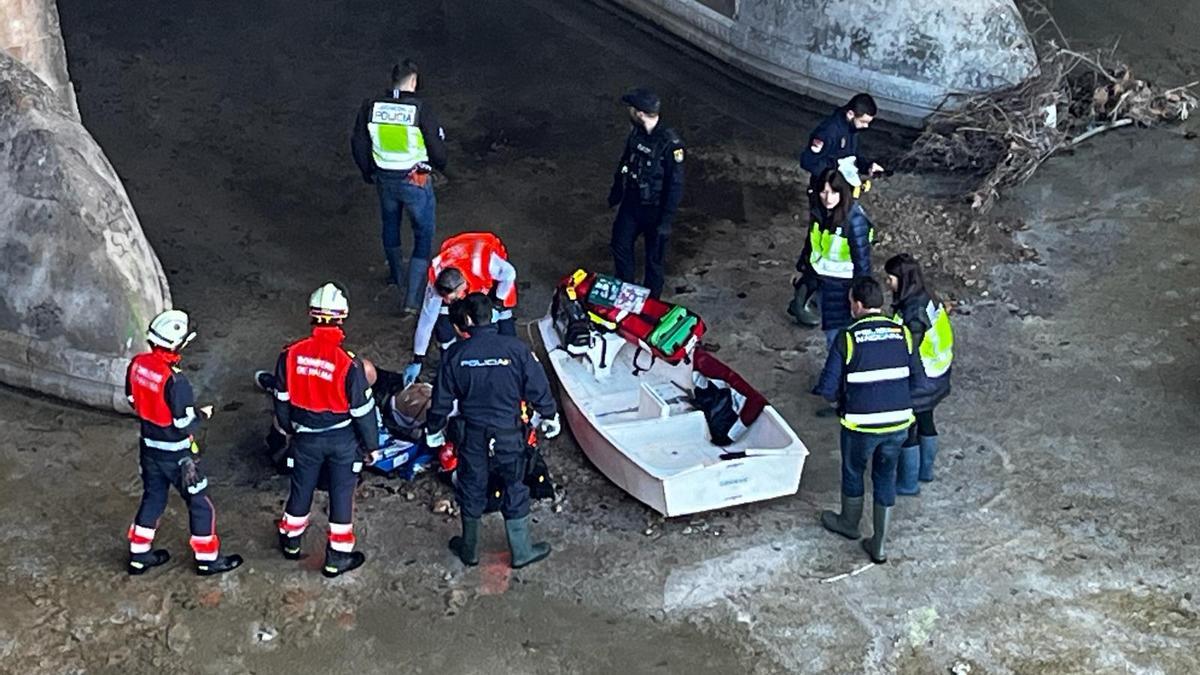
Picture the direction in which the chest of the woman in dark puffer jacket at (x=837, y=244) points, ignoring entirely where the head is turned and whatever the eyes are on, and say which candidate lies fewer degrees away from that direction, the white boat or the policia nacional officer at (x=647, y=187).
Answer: the white boat

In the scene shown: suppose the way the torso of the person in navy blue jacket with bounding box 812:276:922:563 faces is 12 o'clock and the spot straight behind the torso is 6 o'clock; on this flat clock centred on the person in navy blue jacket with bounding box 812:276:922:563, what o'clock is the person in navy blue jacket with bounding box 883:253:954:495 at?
the person in navy blue jacket with bounding box 883:253:954:495 is roughly at 2 o'clock from the person in navy blue jacket with bounding box 812:276:922:563.

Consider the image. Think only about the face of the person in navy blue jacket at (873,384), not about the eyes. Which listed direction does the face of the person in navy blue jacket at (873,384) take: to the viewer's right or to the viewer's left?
to the viewer's left

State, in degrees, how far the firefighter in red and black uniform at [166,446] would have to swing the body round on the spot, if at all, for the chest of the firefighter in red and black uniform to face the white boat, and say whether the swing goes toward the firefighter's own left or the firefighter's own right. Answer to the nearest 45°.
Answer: approximately 45° to the firefighter's own right

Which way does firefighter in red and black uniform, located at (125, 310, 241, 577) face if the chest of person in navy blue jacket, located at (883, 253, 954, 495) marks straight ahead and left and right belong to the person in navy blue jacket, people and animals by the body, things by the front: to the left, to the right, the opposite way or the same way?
to the right

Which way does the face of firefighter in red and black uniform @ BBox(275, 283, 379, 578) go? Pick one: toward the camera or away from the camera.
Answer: away from the camera

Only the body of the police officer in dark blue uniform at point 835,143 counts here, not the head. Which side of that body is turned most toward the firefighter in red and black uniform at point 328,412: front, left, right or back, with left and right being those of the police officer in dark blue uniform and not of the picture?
right

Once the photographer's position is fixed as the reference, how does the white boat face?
facing away from the viewer and to the left of the viewer

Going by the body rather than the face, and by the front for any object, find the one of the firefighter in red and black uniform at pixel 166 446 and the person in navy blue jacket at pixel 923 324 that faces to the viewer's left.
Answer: the person in navy blue jacket

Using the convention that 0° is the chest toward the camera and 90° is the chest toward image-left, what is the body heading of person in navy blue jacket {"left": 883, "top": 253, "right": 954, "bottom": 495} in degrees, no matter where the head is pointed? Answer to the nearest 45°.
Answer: approximately 90°

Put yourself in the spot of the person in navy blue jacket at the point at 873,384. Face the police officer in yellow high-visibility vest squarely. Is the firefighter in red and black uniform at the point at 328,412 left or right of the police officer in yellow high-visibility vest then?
left

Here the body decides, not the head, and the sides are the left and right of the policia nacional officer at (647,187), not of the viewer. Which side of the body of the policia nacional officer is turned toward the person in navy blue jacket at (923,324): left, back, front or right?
left

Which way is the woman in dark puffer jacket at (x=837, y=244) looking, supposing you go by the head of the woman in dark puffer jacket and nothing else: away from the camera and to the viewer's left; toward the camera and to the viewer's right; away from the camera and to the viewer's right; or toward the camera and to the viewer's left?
toward the camera and to the viewer's left
